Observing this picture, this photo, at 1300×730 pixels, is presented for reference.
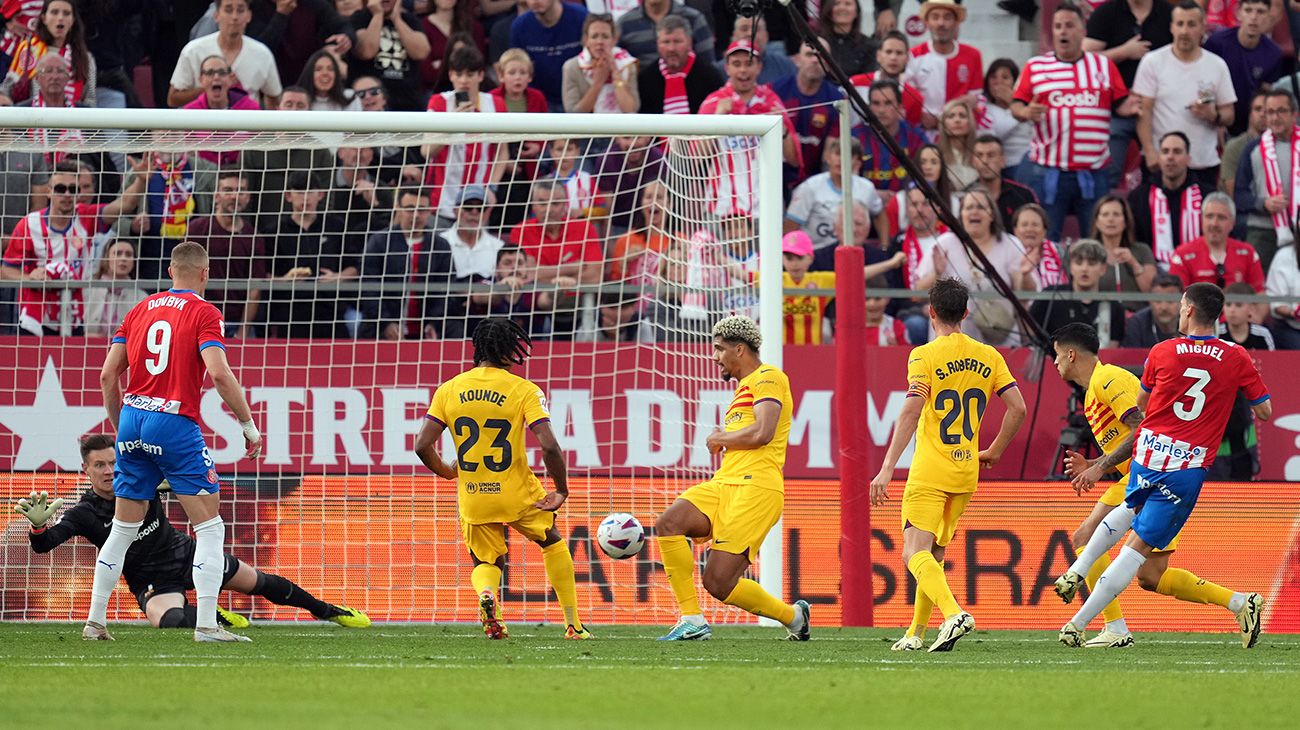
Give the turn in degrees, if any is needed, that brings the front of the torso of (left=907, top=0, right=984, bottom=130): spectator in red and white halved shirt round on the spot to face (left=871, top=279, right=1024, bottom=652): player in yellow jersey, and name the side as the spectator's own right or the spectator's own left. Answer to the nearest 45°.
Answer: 0° — they already face them

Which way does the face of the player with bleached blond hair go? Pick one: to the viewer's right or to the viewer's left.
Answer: to the viewer's left

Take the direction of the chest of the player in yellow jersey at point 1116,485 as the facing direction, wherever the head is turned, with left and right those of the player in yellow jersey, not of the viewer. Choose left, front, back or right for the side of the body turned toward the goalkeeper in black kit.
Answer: front

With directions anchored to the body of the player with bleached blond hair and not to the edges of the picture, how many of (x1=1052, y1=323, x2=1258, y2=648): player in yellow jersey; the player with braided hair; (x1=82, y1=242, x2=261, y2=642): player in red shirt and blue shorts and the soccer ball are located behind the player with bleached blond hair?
1

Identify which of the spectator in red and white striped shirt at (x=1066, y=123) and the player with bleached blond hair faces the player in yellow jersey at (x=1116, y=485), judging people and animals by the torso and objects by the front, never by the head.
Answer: the spectator in red and white striped shirt

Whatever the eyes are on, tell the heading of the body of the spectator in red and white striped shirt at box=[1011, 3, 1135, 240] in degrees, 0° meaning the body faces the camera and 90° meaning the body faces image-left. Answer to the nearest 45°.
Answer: approximately 0°

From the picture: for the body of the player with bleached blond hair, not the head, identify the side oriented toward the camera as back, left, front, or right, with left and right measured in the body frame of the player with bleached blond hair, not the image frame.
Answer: left

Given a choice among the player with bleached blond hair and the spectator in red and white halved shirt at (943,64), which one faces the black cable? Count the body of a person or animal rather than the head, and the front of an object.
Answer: the spectator in red and white halved shirt
